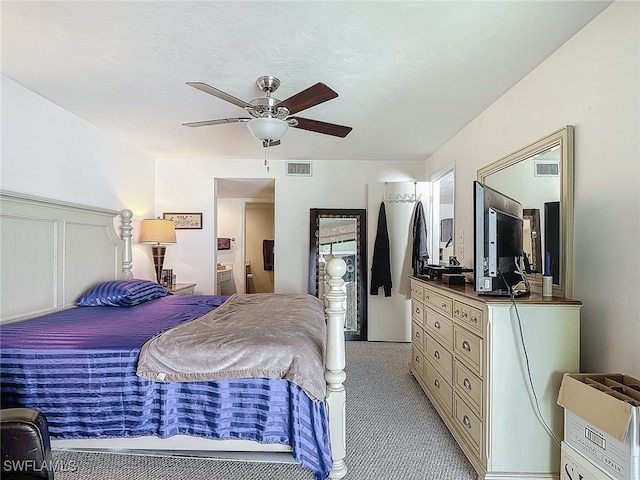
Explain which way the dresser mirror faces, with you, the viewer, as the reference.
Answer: facing the viewer and to the left of the viewer

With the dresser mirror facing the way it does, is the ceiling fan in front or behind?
in front

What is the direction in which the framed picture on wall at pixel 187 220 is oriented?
toward the camera

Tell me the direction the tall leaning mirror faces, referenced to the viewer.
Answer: facing the viewer

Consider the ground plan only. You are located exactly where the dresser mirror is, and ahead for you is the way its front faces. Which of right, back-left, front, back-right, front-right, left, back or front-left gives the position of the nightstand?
front-right

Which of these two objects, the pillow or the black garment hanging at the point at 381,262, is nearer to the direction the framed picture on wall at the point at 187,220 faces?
the pillow

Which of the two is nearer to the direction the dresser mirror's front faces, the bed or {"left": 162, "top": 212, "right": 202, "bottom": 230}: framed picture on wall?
the bed

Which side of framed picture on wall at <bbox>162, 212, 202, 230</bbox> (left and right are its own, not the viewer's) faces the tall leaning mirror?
left

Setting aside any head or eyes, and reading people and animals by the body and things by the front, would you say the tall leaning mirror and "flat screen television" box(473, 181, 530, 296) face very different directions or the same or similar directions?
very different directions

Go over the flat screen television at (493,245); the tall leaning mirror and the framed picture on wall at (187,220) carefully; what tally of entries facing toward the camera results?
2

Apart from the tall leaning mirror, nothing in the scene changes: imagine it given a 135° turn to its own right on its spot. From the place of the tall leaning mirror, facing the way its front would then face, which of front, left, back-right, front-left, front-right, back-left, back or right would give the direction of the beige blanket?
back-left

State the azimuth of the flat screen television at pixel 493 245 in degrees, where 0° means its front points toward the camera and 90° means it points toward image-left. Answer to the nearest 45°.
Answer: approximately 135°

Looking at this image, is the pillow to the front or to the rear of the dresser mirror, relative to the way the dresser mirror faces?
to the front

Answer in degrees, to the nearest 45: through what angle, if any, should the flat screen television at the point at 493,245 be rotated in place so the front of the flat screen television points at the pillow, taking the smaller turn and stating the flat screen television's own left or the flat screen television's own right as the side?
approximately 45° to the flat screen television's own left

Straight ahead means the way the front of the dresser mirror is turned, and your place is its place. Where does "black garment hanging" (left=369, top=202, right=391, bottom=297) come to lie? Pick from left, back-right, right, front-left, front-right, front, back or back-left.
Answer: right

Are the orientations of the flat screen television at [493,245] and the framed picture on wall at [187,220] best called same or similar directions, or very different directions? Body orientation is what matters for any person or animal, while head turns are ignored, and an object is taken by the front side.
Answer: very different directions

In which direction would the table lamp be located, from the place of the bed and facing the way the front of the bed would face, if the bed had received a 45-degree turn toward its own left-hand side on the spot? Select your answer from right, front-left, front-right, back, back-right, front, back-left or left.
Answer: left
